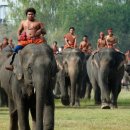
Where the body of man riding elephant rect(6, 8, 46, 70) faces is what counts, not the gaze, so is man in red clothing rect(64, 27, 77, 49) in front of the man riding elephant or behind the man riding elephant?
behind

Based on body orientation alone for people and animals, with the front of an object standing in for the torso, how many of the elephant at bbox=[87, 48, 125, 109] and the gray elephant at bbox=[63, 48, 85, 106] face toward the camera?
2

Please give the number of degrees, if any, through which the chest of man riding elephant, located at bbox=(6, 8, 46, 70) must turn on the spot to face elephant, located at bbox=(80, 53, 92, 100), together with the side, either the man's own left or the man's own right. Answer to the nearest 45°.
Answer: approximately 180°

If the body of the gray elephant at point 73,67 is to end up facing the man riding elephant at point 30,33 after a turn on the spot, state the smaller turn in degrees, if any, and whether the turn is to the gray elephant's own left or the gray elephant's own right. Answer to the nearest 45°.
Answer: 0° — it already faces them

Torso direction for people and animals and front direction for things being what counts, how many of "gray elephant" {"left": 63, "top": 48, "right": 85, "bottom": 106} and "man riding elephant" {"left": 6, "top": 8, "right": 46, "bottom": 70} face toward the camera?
2

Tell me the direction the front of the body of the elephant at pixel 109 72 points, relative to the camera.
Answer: toward the camera

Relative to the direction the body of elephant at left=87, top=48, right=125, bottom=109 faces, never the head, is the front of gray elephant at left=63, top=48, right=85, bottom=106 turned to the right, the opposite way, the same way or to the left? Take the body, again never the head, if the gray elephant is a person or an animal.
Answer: the same way

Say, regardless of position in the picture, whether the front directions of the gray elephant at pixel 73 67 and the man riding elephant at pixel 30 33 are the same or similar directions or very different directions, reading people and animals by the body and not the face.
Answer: same or similar directions

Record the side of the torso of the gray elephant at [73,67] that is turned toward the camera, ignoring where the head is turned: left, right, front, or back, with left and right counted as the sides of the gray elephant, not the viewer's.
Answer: front

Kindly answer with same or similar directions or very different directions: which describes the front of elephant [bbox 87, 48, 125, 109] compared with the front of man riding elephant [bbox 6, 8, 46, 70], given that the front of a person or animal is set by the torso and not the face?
same or similar directions
